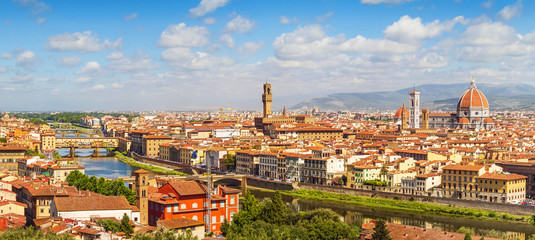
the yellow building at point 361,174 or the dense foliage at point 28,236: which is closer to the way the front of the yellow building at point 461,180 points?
the dense foliage

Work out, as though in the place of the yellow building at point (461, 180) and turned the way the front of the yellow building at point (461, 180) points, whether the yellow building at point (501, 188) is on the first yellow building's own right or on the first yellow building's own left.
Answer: on the first yellow building's own left

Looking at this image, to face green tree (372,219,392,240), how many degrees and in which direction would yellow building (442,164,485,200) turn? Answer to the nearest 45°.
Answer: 0° — it already faces it

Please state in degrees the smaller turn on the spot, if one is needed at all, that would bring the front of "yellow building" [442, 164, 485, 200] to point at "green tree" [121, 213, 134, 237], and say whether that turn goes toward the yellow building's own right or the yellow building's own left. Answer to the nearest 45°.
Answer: approximately 45° to the yellow building's own right

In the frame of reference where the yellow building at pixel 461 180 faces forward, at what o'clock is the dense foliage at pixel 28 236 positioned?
The dense foliage is roughly at 1 o'clock from the yellow building.

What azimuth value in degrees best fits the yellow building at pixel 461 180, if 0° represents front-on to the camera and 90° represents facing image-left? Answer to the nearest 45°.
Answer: approximately 0°

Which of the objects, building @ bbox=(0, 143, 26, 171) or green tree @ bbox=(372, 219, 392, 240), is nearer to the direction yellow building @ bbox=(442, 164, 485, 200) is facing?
the green tree

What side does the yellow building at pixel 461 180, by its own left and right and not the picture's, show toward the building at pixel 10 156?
right

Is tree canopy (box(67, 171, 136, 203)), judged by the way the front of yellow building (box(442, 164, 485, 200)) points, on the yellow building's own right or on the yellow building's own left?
on the yellow building's own right

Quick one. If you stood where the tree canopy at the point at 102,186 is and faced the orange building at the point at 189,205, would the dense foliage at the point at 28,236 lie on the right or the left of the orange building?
right
